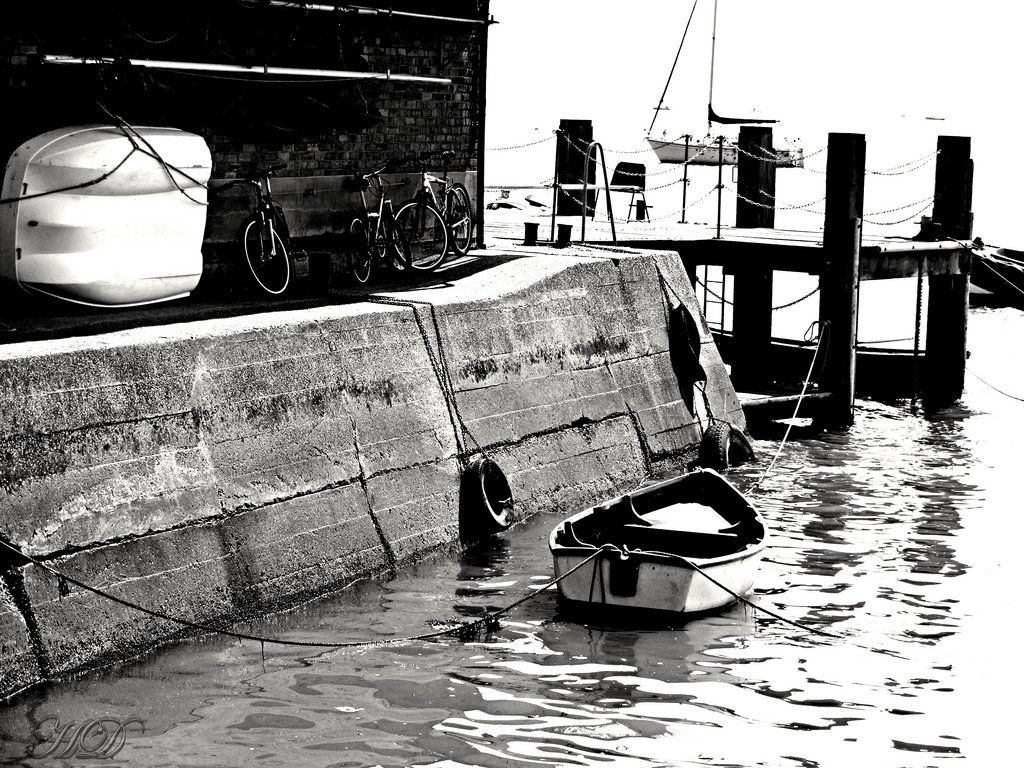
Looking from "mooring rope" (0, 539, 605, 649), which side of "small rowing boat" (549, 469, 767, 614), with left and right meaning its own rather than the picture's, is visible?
back

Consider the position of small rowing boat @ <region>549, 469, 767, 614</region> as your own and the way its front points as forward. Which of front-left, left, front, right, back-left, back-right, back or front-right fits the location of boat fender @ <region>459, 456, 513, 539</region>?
left

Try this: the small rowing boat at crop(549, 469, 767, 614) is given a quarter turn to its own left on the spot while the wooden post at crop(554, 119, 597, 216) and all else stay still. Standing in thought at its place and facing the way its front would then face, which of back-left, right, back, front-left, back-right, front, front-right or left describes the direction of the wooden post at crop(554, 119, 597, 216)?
front-right

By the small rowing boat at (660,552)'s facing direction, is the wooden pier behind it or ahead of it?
ahead

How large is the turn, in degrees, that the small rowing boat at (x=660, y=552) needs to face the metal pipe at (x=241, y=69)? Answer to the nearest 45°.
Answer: approximately 90° to its left

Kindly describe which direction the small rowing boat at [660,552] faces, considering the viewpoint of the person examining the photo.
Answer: facing away from the viewer and to the right of the viewer

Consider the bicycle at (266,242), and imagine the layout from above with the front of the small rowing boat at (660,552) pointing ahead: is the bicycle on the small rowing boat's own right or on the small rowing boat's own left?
on the small rowing boat's own left

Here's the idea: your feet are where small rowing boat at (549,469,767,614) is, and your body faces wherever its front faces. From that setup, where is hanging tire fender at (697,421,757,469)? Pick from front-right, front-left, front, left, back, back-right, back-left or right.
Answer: front-left

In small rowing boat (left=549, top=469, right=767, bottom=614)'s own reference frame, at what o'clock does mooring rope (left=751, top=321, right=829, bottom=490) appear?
The mooring rope is roughly at 11 o'clock from the small rowing boat.

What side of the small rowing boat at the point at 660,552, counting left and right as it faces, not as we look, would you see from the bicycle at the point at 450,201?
left
